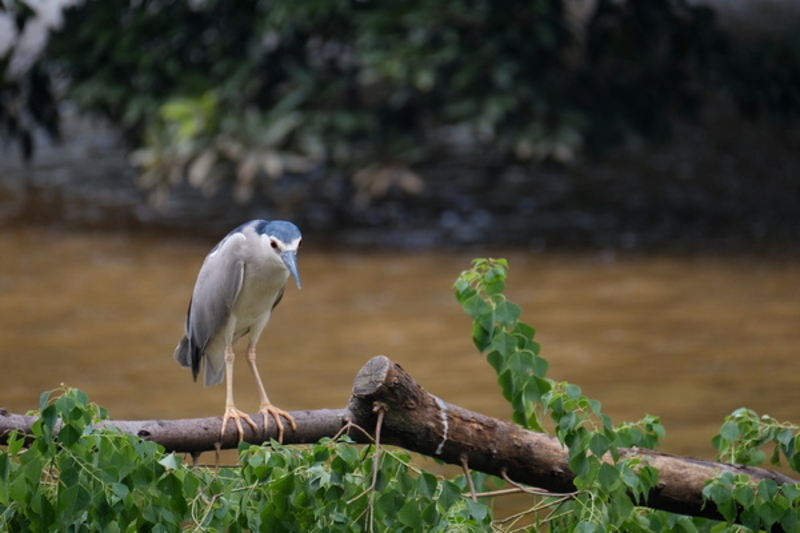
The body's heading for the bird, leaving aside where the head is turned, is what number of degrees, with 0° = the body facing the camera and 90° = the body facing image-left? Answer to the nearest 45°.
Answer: approximately 315°
